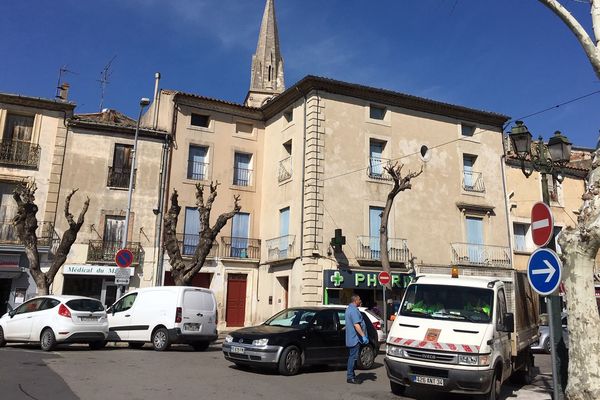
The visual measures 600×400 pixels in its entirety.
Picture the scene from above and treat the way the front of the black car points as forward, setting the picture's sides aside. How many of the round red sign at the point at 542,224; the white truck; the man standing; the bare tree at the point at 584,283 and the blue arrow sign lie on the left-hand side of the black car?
5

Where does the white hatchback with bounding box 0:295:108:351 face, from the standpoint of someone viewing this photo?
facing away from the viewer and to the left of the viewer

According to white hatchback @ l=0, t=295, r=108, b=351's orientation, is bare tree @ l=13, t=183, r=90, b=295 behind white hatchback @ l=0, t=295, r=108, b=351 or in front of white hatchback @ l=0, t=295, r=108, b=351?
in front

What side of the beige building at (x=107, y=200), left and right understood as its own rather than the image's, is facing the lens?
front

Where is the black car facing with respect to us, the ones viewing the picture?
facing the viewer and to the left of the viewer

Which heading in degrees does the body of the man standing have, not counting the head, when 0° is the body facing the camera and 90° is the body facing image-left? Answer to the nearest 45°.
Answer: approximately 270°

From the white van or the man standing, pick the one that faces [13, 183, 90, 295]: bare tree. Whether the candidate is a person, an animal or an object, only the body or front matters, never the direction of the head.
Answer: the white van

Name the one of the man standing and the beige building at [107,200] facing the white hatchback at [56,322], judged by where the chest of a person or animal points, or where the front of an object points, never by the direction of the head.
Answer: the beige building

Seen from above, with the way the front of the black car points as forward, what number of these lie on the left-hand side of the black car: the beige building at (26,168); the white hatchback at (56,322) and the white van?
0

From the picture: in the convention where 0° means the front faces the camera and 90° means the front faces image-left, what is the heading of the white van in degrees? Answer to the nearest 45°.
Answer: approximately 135°

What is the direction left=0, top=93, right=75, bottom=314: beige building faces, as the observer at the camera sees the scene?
facing the viewer

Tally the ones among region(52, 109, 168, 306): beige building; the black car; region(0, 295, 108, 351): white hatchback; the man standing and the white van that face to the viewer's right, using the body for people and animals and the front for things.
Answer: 1

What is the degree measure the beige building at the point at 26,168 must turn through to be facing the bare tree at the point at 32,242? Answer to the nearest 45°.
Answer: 0° — it already faces it

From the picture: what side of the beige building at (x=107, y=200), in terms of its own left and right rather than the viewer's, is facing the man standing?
front
